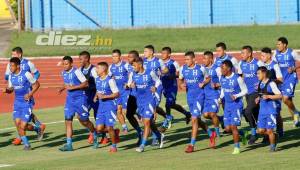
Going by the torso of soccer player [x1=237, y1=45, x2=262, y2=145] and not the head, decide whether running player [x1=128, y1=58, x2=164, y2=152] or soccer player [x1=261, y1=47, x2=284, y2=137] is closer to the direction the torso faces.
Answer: the running player

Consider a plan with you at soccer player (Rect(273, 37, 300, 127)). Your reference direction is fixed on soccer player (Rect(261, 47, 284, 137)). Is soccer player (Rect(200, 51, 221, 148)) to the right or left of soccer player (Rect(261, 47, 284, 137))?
right

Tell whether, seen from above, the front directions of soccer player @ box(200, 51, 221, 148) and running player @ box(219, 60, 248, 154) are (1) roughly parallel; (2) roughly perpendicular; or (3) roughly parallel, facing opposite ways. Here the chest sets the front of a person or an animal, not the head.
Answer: roughly parallel

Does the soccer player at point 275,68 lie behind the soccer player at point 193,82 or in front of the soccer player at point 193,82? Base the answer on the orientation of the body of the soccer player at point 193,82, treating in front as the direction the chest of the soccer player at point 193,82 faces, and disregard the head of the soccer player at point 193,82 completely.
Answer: behind

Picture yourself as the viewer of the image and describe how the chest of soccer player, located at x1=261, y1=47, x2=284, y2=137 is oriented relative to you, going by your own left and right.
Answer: facing the viewer and to the left of the viewer

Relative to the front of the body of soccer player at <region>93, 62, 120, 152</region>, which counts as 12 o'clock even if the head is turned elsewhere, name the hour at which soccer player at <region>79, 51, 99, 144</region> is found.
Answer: soccer player at <region>79, 51, 99, 144</region> is roughly at 4 o'clock from soccer player at <region>93, 62, 120, 152</region>.

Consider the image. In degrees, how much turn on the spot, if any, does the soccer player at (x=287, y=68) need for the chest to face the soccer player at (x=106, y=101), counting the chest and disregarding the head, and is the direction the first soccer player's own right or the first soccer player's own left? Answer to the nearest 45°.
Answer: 0° — they already face them

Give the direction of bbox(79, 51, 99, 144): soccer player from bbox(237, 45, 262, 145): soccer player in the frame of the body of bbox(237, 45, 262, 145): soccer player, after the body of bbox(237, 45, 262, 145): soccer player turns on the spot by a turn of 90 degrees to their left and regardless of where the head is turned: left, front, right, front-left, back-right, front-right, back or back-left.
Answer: back-right

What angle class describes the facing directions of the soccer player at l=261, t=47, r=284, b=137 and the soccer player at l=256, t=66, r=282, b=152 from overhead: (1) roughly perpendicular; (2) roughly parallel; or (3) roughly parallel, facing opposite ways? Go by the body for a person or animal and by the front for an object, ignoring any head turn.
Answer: roughly parallel

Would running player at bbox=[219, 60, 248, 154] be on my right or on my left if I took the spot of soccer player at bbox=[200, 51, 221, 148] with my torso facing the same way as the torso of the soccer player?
on my left

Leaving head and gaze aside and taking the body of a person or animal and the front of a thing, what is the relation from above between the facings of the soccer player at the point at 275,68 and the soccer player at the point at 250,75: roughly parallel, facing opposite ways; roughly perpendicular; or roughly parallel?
roughly parallel

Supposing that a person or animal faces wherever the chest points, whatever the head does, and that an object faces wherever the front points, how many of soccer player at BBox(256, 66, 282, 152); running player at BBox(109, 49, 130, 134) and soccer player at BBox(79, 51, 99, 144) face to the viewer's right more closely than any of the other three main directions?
0

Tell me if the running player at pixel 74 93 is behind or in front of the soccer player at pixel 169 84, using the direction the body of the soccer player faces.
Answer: in front

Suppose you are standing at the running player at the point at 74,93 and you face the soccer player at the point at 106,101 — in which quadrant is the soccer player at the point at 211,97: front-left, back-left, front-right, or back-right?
front-left

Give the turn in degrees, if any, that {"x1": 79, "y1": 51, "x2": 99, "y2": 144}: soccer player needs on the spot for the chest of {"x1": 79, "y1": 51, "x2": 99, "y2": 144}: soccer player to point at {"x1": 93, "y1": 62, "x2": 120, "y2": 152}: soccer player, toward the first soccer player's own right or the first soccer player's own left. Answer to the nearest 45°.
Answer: approximately 45° to the first soccer player's own left

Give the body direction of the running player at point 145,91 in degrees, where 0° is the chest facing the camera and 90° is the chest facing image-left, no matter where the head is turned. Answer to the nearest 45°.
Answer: approximately 45°
